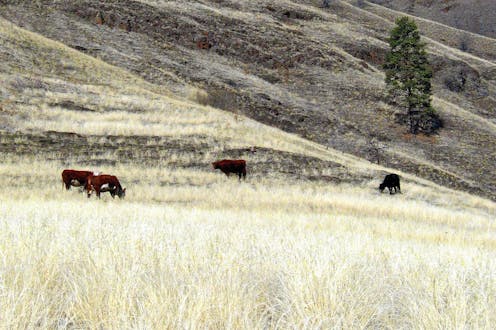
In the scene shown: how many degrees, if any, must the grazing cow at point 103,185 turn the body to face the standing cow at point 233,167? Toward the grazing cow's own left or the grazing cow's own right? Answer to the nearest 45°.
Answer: approximately 45° to the grazing cow's own left

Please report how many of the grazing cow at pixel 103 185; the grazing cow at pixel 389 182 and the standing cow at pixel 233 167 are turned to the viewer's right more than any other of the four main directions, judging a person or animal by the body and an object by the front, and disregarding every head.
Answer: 1

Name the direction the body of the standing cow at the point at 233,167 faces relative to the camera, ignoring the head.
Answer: to the viewer's left

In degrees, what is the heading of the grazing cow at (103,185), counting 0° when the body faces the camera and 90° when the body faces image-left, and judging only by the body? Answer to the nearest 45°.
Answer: approximately 270°

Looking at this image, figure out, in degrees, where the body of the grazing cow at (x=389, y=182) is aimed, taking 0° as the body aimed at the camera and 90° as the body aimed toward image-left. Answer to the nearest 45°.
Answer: approximately 45°

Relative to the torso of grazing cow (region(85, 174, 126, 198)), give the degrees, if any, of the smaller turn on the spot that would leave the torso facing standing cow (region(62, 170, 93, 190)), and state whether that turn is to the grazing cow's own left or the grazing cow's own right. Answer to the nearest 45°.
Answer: approximately 135° to the grazing cow's own left

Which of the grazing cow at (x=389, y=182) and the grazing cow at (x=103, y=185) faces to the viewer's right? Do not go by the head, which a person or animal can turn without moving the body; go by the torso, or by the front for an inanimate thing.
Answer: the grazing cow at (x=103, y=185)

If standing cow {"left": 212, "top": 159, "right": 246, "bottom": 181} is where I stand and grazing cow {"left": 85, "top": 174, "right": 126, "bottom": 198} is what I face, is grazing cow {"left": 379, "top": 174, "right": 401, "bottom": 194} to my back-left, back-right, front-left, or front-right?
back-left

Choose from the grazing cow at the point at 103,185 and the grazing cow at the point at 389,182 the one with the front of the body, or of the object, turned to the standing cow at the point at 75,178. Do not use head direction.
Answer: the grazing cow at the point at 389,182

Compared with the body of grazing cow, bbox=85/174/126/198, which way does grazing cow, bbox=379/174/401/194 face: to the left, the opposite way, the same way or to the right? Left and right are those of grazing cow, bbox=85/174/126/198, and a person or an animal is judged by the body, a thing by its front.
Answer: the opposite way

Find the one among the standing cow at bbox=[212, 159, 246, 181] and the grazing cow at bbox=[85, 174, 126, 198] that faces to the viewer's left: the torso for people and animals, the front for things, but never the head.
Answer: the standing cow at bbox=[212, 159, 246, 181]

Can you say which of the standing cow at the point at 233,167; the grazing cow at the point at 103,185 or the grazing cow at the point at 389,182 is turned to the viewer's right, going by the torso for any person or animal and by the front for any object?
the grazing cow at the point at 103,185

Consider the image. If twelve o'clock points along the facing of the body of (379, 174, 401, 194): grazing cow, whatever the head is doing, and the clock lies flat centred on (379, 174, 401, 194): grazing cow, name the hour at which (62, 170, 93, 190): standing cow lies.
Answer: (62, 170, 93, 190): standing cow is roughly at 12 o'clock from (379, 174, 401, 194): grazing cow.

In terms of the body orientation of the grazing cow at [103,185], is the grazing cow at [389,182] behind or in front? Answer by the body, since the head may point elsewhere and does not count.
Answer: in front

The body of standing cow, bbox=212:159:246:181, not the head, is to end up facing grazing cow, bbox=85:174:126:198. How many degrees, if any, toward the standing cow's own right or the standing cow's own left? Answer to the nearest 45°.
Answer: approximately 45° to the standing cow's own left
